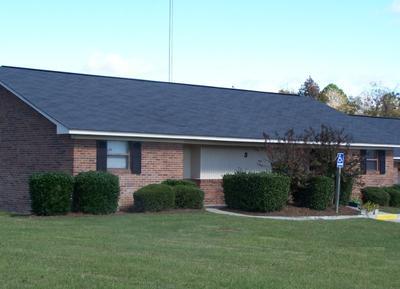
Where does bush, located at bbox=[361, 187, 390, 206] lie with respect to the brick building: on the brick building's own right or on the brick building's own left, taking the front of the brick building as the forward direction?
on the brick building's own left

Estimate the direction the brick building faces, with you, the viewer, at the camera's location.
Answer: facing the viewer and to the right of the viewer

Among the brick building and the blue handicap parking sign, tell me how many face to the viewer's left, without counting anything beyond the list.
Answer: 0

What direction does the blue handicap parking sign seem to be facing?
toward the camera

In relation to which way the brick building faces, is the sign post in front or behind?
in front

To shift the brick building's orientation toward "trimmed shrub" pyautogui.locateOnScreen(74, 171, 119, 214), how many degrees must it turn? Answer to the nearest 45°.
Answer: approximately 45° to its right

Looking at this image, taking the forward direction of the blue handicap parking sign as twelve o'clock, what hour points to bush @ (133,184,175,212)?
The bush is roughly at 2 o'clock from the blue handicap parking sign.
